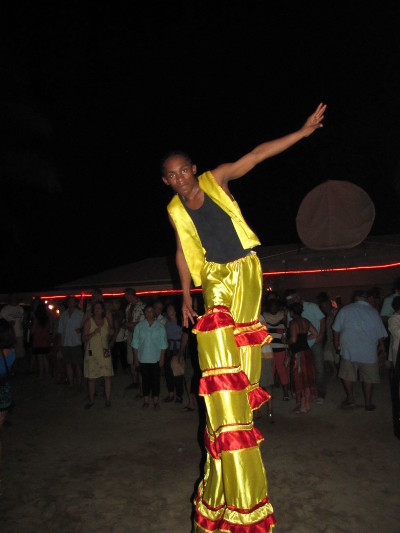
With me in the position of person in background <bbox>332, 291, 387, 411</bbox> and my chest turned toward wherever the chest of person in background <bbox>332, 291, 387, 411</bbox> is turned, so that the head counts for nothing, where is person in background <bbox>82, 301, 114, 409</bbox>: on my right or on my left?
on my left

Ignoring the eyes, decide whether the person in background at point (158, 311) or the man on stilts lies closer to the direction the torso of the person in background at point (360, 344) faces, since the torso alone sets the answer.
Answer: the person in background

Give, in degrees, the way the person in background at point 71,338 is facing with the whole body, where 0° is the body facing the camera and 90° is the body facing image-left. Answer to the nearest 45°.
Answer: approximately 0°
